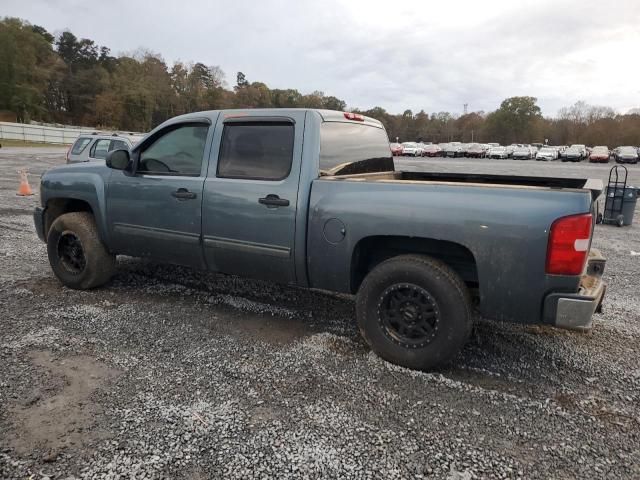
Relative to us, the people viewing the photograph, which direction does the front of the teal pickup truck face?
facing away from the viewer and to the left of the viewer
